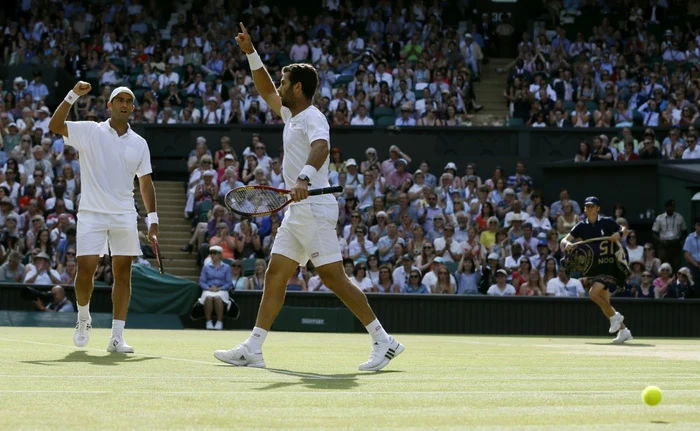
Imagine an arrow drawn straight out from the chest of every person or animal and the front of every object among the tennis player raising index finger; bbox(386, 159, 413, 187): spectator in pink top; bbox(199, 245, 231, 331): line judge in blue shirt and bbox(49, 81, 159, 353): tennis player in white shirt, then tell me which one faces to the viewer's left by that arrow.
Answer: the tennis player raising index finger

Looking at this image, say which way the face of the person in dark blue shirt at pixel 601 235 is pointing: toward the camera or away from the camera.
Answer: toward the camera

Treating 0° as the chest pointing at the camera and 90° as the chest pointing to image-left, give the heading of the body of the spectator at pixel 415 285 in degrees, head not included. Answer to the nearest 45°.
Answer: approximately 0°

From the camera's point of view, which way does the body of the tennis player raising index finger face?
to the viewer's left

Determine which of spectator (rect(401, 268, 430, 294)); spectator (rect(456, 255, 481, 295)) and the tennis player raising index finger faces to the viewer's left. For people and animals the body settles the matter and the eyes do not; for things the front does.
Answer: the tennis player raising index finger

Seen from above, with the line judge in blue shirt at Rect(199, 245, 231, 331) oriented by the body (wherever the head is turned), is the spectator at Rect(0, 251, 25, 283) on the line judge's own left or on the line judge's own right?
on the line judge's own right

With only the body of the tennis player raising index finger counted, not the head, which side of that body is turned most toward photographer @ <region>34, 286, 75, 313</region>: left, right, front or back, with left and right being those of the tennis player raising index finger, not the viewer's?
right

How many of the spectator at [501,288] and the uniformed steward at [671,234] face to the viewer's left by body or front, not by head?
0

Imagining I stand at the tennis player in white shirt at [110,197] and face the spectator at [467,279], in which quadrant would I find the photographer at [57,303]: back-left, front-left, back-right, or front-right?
front-left

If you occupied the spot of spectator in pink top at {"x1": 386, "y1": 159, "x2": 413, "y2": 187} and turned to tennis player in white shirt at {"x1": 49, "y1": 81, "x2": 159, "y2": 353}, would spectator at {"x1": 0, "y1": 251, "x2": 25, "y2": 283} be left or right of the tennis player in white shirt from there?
right

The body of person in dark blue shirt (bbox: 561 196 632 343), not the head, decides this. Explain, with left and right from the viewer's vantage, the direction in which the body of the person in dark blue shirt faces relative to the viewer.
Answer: facing the viewer and to the left of the viewer

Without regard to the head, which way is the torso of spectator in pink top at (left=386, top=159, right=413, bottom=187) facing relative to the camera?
toward the camera
